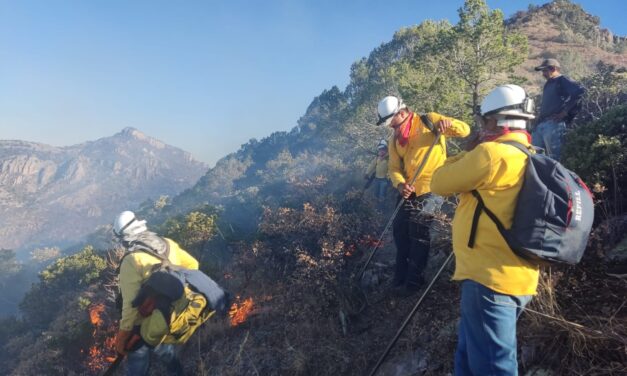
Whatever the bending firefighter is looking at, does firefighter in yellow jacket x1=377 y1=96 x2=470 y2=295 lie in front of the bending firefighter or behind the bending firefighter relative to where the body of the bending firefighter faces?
behind

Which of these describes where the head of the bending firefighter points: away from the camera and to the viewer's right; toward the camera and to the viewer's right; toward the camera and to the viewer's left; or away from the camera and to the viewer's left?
away from the camera and to the viewer's left

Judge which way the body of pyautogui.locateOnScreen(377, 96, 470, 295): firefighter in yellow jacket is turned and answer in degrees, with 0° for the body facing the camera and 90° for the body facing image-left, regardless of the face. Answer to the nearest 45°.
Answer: approximately 45°

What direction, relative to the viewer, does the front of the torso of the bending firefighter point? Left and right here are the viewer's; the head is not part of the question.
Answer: facing away from the viewer and to the left of the viewer

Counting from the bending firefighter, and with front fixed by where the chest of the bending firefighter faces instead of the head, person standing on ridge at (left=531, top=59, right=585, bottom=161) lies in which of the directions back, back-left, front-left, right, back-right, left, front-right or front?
back-right

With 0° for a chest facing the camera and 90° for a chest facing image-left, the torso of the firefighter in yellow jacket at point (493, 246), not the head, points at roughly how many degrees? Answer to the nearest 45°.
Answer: approximately 90°
